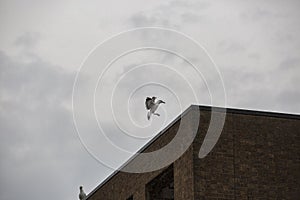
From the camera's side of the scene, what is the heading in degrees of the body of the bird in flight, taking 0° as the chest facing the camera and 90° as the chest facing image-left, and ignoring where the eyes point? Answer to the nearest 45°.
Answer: approximately 270°

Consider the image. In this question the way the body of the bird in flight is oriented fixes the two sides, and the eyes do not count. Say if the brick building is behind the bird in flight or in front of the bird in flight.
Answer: in front
